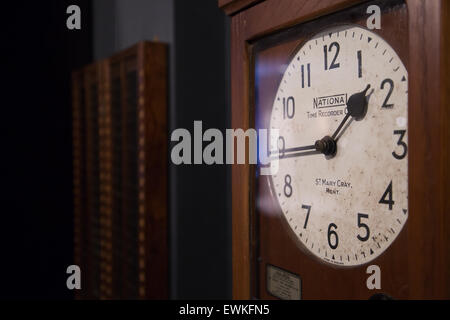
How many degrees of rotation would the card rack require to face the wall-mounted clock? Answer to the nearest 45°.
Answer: approximately 45° to its left

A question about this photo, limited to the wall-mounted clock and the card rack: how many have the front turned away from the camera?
0
